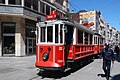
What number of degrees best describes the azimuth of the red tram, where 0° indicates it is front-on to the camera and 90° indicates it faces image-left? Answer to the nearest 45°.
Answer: approximately 45°
